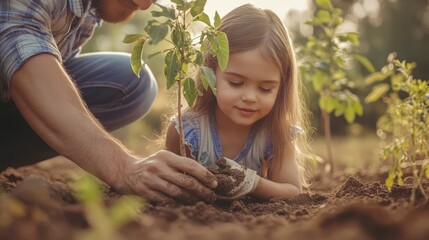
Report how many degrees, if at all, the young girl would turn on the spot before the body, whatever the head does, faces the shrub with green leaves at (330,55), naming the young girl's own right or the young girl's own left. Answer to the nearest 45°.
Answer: approximately 135° to the young girl's own left

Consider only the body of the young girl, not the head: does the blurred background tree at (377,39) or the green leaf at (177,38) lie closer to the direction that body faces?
the green leaf

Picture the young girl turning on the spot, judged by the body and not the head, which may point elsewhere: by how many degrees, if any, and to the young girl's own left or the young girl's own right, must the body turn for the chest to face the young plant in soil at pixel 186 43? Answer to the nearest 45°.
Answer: approximately 45° to the young girl's own right

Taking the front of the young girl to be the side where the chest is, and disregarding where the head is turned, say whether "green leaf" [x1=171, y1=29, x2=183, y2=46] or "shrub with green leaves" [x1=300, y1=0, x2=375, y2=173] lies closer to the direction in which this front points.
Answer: the green leaf

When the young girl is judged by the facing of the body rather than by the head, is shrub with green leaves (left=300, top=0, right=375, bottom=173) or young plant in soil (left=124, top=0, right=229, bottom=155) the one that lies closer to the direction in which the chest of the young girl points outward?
the young plant in soil

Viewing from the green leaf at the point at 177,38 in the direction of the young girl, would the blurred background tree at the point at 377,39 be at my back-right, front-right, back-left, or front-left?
front-left

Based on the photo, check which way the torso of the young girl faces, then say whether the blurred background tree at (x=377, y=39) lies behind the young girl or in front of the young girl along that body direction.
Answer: behind

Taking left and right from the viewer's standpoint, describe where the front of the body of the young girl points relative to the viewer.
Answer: facing the viewer

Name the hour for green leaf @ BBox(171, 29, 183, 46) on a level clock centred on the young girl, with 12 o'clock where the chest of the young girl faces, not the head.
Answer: The green leaf is roughly at 1 o'clock from the young girl.
